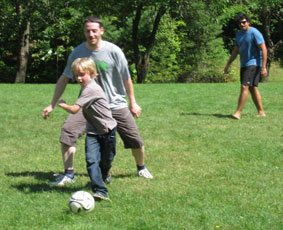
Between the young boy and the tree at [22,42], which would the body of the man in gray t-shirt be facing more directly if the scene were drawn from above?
the young boy

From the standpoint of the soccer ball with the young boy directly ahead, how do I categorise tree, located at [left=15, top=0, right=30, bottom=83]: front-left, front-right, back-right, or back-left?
front-left

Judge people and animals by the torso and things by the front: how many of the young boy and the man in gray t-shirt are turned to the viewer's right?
0

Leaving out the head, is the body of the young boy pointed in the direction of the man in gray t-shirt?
no

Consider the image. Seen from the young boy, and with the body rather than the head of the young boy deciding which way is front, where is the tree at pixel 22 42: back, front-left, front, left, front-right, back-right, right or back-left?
back-right

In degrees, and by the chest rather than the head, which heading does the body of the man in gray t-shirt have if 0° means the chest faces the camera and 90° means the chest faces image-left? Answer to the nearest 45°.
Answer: approximately 0°

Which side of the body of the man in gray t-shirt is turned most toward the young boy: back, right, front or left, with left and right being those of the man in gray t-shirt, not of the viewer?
front

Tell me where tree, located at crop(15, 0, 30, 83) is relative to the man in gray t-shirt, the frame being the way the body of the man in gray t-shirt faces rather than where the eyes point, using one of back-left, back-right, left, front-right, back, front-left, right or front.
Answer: back

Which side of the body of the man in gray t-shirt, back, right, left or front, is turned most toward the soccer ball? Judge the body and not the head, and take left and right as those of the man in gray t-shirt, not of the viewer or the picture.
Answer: front

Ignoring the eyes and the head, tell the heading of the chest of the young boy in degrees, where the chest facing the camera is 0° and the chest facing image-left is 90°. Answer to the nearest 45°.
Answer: approximately 45°

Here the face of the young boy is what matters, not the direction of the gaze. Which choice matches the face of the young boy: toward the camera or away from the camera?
toward the camera
